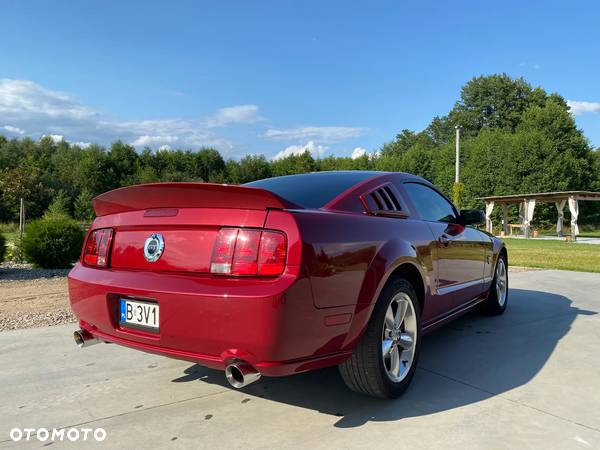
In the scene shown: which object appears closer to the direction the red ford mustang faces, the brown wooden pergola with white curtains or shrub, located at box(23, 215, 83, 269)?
the brown wooden pergola with white curtains

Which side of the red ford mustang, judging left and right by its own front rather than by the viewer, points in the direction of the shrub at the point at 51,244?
left

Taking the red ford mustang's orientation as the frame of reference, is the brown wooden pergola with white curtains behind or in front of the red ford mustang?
in front

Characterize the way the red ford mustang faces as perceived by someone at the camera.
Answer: facing away from the viewer and to the right of the viewer
